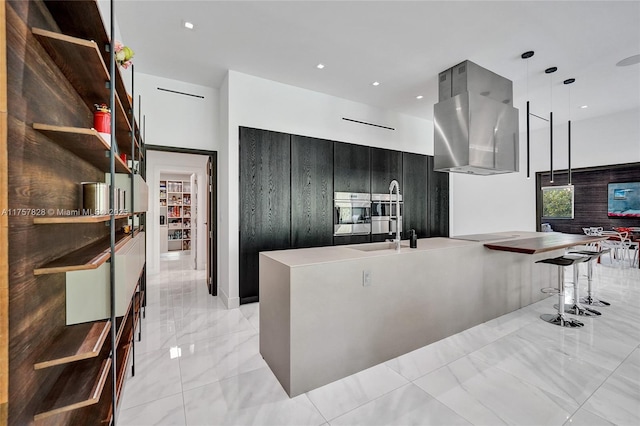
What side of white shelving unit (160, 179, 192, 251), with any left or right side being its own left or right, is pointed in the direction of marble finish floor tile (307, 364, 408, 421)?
front

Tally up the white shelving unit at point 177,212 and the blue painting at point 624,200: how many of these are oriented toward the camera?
2

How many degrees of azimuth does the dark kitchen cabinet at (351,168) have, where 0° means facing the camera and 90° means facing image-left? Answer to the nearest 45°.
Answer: approximately 315°

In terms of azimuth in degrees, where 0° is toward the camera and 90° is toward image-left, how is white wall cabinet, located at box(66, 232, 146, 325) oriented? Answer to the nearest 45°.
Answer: approximately 270°

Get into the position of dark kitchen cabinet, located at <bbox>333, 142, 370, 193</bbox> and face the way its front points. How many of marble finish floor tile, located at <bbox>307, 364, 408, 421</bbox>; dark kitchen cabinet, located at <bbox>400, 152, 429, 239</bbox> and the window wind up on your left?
2

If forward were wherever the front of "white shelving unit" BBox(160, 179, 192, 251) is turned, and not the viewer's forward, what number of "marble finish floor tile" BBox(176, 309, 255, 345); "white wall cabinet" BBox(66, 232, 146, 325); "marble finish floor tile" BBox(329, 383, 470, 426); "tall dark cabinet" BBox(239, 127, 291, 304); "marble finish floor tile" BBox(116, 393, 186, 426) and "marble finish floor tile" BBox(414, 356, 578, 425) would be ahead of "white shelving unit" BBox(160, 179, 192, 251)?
6

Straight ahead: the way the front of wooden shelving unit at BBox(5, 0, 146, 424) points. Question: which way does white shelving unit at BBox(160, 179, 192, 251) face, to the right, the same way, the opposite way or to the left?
to the right

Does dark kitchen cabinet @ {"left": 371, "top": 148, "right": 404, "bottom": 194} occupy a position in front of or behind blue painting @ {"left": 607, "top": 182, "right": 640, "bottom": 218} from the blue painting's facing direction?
in front

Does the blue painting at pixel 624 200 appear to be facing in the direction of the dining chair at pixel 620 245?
yes
